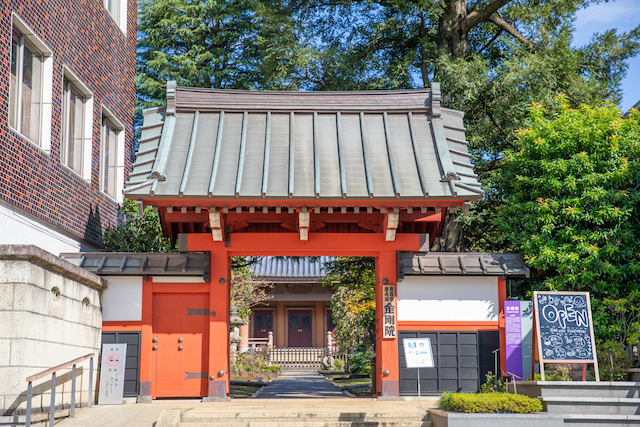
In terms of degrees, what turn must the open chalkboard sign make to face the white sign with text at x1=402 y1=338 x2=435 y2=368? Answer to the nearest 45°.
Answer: approximately 45° to its right

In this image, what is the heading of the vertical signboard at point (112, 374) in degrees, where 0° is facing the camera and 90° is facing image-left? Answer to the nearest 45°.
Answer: approximately 0°

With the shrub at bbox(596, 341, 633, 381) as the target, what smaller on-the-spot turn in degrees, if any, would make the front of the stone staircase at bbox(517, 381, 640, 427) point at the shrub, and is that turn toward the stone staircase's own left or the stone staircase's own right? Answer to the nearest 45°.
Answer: approximately 180°

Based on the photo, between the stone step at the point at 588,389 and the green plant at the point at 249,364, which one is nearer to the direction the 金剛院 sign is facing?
the stone step

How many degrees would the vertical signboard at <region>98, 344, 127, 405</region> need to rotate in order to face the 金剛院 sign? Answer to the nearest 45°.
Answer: approximately 90° to its left

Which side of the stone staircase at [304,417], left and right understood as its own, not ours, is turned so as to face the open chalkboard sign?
left

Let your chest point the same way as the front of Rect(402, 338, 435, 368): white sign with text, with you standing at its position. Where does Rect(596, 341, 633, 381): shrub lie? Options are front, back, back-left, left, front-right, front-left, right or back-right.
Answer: back-left
